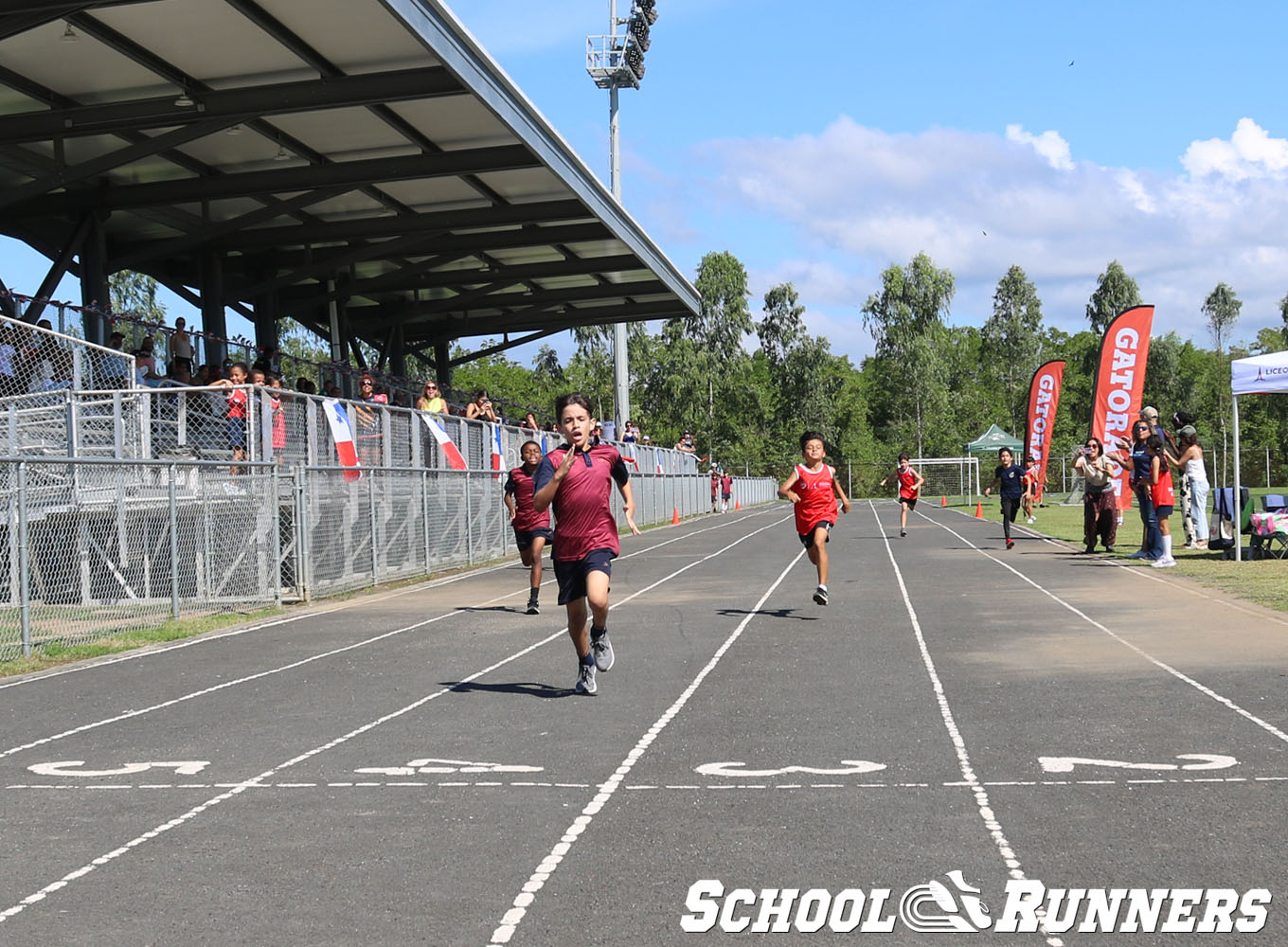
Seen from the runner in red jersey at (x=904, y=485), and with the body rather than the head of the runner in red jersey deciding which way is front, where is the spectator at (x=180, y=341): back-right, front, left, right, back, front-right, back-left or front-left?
front-right

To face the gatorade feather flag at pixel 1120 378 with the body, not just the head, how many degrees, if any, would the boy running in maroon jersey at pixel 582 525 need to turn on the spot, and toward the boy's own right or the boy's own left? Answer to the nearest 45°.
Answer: approximately 135° to the boy's own left

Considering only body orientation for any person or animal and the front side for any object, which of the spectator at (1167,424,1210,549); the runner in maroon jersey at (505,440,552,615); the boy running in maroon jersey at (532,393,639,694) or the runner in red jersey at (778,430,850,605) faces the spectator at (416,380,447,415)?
the spectator at (1167,424,1210,549)

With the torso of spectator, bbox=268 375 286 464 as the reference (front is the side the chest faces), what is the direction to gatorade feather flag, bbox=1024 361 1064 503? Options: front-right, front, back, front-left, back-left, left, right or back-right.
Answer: left

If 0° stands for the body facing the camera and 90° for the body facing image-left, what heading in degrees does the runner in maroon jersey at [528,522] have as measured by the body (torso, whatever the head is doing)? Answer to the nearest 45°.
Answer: approximately 0°

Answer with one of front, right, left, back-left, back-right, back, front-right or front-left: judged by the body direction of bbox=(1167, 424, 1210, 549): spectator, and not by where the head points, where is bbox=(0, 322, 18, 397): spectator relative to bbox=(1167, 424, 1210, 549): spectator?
front-left

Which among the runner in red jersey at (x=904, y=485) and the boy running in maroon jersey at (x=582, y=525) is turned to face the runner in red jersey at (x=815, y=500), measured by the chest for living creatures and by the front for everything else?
the runner in red jersey at (x=904, y=485)

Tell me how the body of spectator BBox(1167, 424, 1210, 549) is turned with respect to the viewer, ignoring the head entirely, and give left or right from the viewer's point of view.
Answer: facing to the left of the viewer
